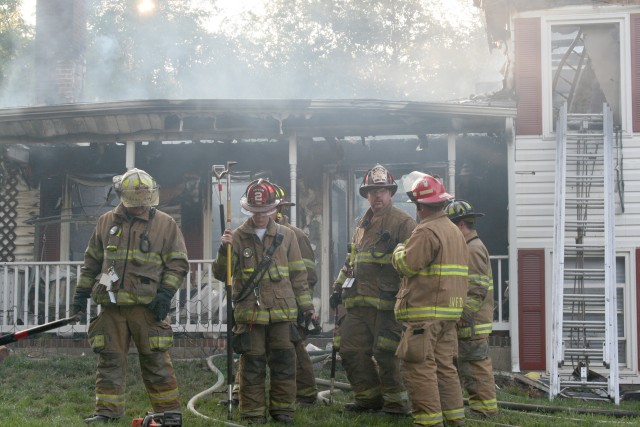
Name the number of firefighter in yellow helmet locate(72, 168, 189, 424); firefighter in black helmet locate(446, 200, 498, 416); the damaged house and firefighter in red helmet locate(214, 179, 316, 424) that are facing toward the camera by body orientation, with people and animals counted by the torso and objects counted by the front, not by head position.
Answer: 3

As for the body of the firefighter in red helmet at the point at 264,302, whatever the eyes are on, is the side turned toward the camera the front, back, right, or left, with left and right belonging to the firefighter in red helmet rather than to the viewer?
front

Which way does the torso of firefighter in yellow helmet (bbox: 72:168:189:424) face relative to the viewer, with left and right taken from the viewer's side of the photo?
facing the viewer

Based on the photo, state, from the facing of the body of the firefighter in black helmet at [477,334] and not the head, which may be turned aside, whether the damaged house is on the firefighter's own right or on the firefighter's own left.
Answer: on the firefighter's own right

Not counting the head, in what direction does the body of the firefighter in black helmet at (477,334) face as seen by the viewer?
to the viewer's left

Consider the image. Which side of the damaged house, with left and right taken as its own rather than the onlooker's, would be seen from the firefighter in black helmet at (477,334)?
front

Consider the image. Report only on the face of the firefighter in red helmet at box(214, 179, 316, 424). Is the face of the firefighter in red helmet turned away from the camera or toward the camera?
toward the camera

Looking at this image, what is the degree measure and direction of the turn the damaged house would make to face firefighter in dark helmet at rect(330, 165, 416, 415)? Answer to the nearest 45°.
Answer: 0° — it already faces them

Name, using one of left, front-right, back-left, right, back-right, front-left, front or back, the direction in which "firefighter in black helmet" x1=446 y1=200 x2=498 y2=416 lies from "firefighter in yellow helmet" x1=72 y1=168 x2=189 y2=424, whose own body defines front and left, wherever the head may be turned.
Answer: left

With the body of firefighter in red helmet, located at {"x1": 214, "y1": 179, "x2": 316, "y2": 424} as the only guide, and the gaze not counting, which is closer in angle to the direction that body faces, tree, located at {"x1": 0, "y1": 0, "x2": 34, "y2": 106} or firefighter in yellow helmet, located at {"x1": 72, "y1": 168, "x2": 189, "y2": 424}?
the firefighter in yellow helmet

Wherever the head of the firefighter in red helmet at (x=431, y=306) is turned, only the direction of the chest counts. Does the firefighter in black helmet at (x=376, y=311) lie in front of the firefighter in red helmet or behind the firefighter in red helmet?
in front

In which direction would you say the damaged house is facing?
toward the camera
